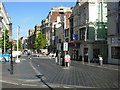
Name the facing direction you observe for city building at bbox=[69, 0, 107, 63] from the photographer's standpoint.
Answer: facing the viewer and to the left of the viewer
